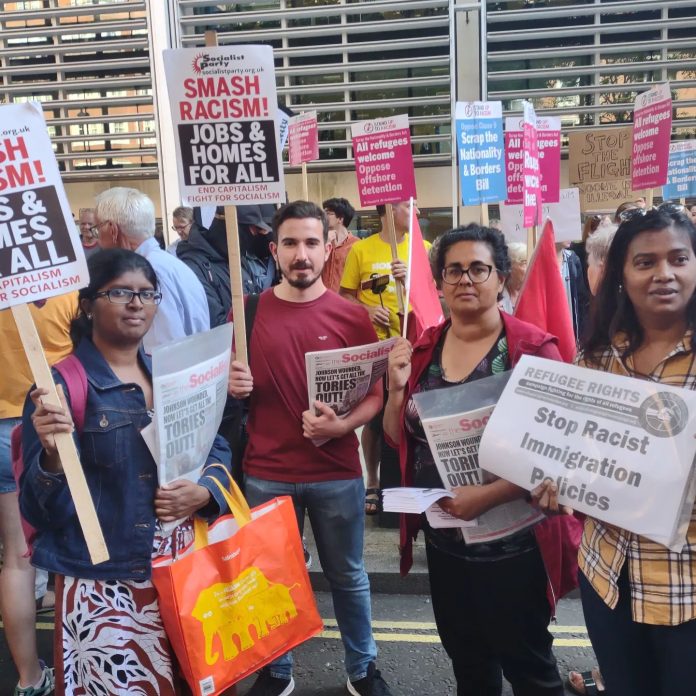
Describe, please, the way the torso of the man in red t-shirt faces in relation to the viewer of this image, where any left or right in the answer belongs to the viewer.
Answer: facing the viewer

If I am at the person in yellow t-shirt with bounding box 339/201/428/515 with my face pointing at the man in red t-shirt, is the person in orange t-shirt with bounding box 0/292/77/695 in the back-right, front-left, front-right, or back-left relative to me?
front-right

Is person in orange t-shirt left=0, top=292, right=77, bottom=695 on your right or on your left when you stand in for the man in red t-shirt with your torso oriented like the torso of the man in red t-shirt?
on your right

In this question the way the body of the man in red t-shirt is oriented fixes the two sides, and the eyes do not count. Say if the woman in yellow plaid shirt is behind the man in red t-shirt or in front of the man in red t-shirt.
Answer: in front

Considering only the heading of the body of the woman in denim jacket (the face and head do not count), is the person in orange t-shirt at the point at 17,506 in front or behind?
behind

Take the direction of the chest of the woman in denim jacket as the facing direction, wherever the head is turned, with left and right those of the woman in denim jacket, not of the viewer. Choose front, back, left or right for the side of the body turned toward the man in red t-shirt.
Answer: left

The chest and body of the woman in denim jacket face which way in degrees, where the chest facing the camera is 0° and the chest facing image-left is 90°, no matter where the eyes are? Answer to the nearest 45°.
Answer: approximately 315°

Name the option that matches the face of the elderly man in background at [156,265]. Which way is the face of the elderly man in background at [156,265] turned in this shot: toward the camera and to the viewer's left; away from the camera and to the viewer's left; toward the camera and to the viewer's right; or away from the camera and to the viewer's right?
away from the camera and to the viewer's left

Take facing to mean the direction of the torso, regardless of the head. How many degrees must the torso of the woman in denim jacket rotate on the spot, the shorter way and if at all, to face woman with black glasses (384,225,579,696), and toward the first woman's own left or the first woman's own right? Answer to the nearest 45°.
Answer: approximately 45° to the first woman's own left
